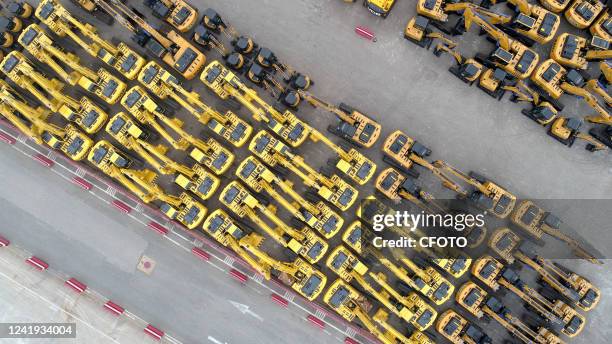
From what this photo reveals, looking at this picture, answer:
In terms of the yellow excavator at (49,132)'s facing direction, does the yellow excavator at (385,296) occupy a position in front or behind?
behind

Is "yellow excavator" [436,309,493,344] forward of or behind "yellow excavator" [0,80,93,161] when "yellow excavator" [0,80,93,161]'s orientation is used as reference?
behind

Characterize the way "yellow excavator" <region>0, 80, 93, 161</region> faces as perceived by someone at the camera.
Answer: facing away from the viewer and to the left of the viewer
